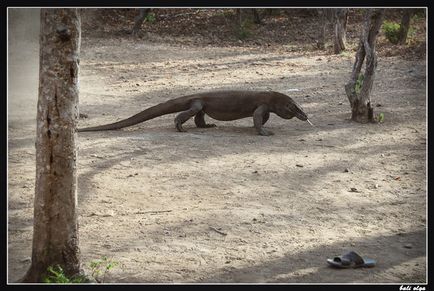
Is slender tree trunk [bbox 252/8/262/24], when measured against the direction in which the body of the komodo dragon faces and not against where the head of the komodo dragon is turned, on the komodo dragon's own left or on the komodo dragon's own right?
on the komodo dragon's own left

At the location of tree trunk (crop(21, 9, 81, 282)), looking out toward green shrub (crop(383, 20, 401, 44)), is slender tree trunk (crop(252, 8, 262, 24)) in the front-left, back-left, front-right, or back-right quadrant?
front-left

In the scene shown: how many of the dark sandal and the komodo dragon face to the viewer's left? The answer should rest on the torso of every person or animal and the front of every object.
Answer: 1

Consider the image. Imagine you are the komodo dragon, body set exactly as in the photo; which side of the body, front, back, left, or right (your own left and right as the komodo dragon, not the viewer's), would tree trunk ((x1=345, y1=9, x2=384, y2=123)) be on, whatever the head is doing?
front

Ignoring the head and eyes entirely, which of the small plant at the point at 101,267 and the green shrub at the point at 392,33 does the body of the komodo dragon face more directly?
the green shrub

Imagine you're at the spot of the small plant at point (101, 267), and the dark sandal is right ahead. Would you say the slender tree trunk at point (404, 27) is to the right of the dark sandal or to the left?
left

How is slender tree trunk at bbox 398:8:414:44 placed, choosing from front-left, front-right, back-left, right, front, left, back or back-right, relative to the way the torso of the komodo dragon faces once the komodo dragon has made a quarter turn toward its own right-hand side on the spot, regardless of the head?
back-left

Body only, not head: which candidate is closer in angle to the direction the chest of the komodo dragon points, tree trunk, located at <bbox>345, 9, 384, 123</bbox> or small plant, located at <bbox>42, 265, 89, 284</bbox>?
the tree trunk

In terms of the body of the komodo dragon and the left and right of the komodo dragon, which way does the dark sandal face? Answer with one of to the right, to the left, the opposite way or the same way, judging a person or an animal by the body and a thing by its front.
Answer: the opposite way

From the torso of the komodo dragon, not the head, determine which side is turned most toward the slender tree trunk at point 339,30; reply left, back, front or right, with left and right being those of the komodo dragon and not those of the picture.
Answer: left

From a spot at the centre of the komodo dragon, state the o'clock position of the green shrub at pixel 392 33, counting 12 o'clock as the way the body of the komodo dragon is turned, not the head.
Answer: The green shrub is roughly at 10 o'clock from the komodo dragon.

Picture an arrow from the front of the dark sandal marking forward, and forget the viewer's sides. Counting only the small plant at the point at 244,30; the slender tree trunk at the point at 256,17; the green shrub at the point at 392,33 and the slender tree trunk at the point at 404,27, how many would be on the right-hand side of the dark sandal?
4

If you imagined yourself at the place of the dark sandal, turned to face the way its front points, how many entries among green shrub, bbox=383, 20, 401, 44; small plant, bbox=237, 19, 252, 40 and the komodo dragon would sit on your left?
0

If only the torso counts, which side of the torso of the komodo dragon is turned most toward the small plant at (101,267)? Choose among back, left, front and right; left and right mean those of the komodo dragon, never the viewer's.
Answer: right

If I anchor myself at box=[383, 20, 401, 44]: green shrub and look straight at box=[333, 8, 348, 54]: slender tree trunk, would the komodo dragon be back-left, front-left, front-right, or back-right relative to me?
front-left

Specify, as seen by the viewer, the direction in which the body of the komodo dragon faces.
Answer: to the viewer's right

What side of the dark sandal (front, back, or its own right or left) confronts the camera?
left
